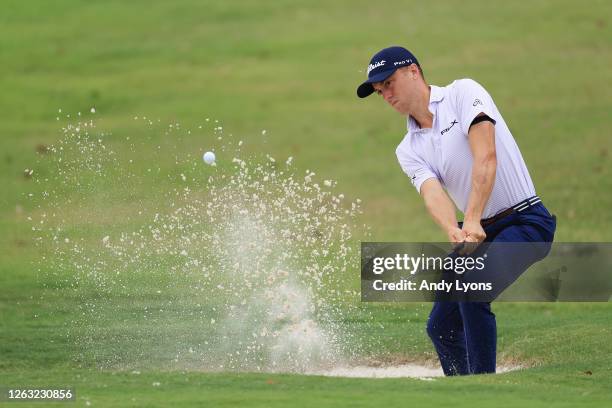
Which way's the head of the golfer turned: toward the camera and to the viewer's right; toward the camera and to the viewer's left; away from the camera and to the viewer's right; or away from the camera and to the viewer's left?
toward the camera and to the viewer's left

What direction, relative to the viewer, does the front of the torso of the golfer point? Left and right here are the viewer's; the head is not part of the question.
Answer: facing the viewer and to the left of the viewer
